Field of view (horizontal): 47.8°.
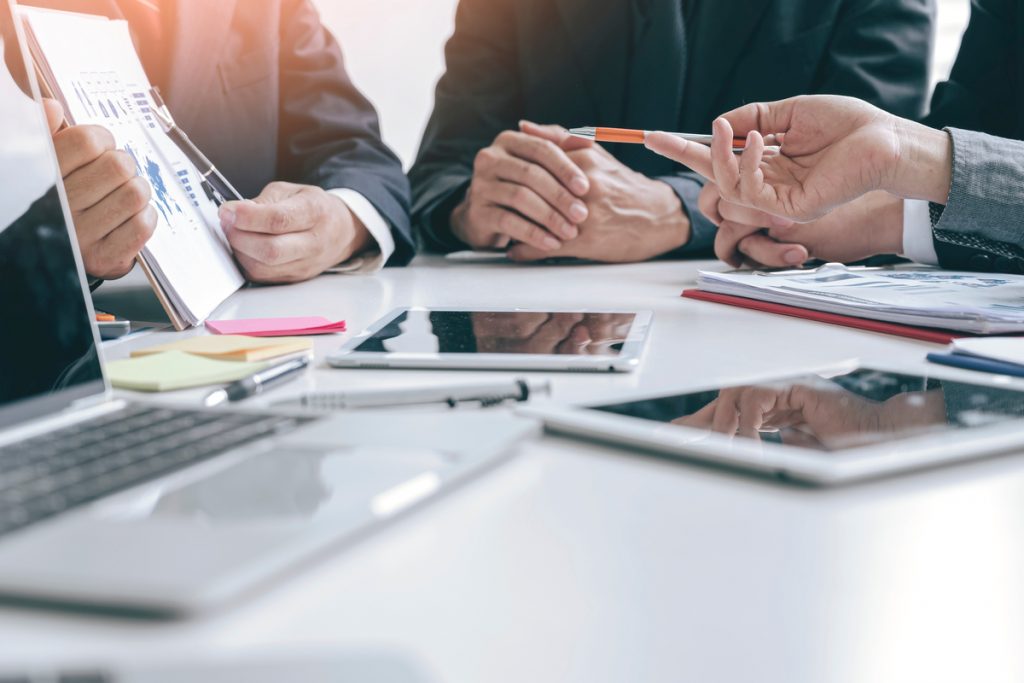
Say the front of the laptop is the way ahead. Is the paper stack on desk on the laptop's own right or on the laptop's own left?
on the laptop's own left

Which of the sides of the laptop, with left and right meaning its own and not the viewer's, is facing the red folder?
left

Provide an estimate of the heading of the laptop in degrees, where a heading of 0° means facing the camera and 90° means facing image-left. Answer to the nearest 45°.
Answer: approximately 315°
